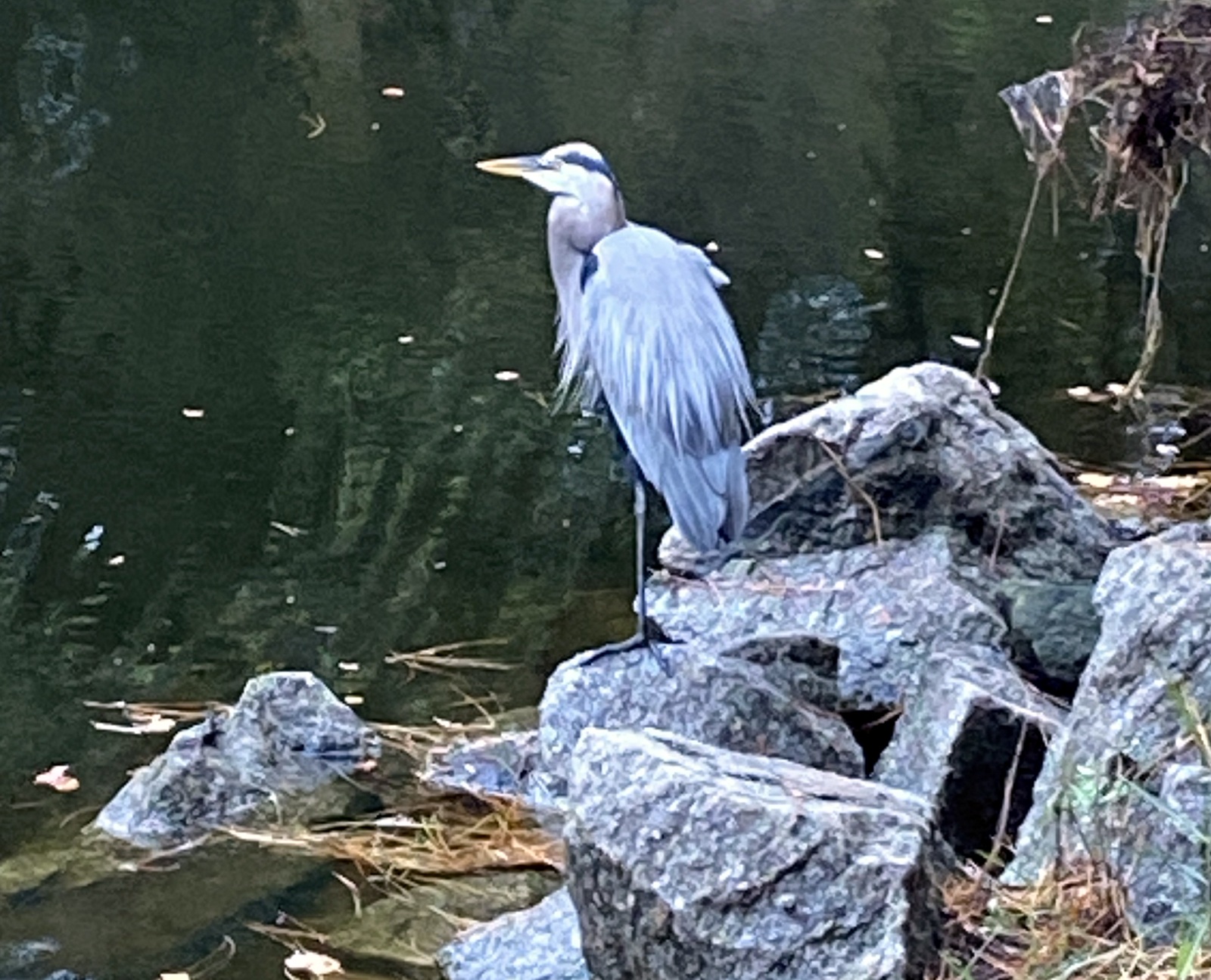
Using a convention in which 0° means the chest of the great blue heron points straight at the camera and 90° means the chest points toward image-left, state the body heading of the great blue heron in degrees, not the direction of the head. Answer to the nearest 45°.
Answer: approximately 90°

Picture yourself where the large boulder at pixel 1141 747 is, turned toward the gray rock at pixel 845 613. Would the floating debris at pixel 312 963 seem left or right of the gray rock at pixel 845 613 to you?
left

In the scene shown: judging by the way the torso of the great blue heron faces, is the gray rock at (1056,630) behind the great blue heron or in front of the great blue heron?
behind

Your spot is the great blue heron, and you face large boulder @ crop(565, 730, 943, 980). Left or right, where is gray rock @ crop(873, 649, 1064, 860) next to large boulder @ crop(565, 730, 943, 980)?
left
